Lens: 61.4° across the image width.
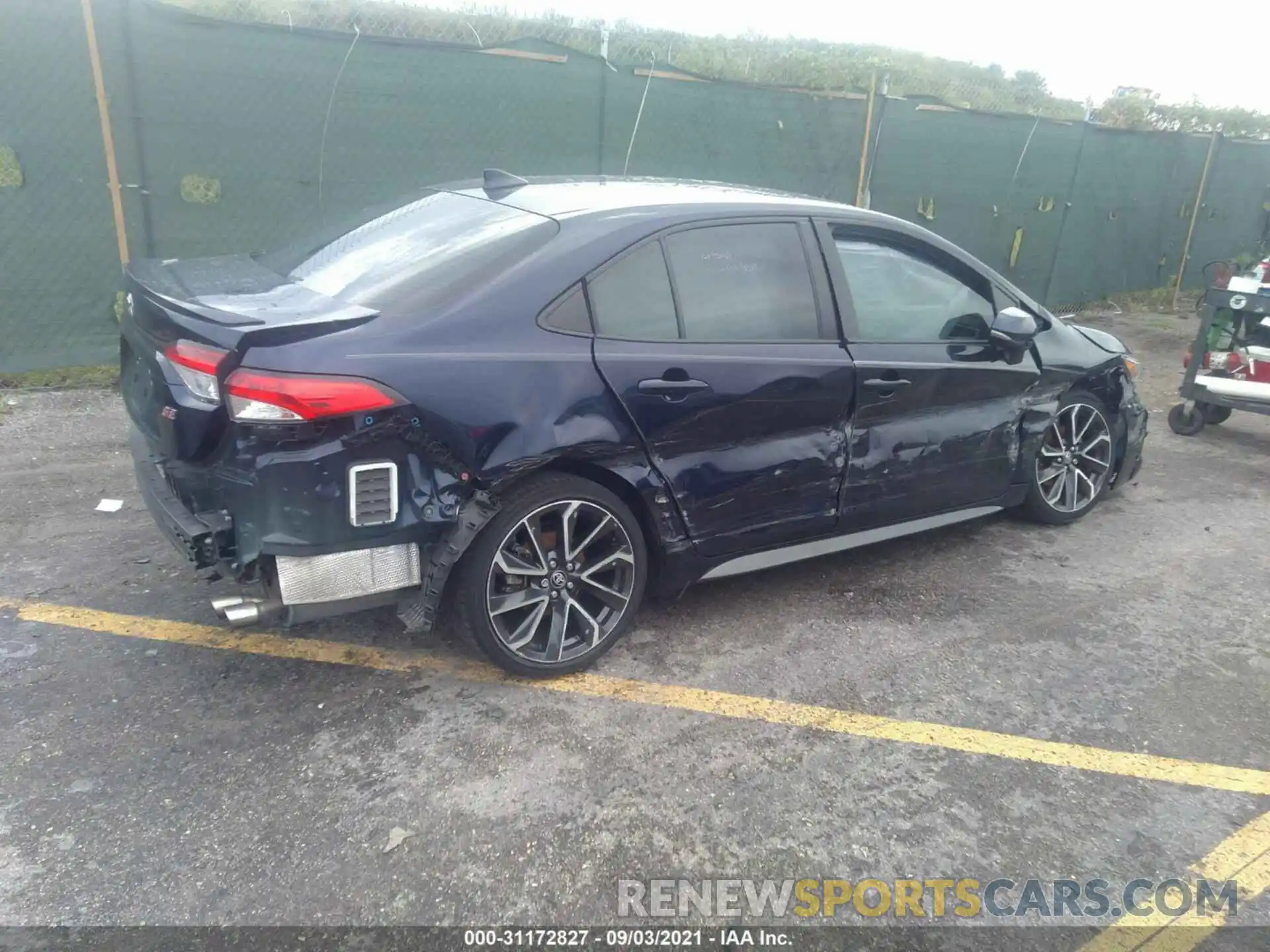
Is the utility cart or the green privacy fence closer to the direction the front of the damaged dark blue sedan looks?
the utility cart

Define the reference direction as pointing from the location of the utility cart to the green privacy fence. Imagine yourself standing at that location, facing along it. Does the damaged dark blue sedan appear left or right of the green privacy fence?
left

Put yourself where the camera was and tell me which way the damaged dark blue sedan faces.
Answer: facing away from the viewer and to the right of the viewer

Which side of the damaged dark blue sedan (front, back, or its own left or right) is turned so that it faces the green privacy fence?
left

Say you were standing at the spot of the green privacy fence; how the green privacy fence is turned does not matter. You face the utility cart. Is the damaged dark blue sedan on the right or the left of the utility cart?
right

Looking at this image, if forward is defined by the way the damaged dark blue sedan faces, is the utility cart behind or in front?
in front
